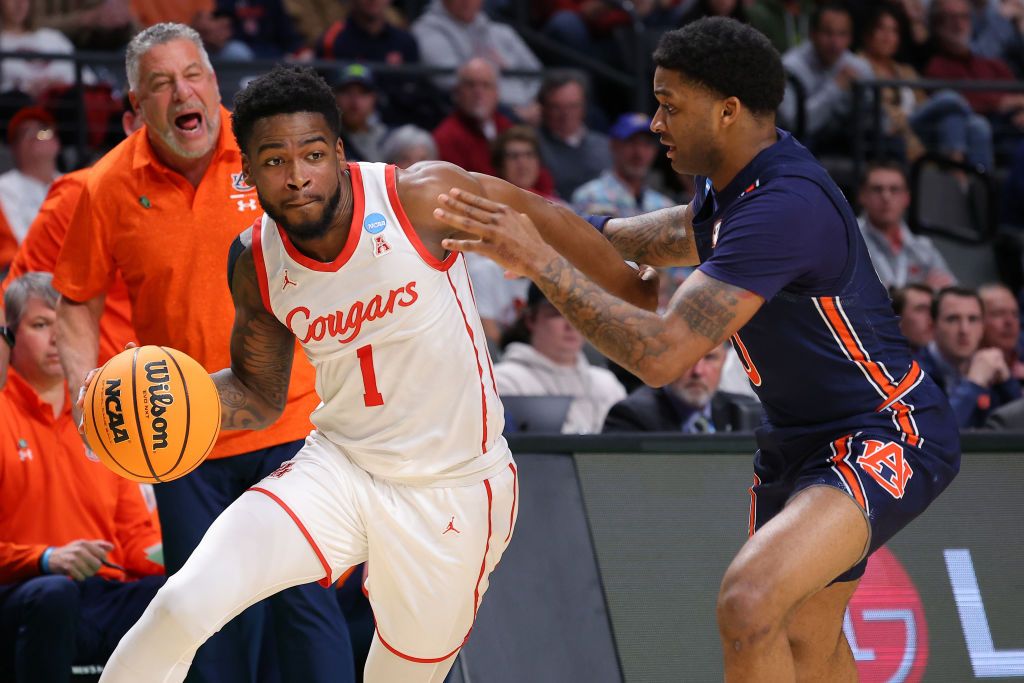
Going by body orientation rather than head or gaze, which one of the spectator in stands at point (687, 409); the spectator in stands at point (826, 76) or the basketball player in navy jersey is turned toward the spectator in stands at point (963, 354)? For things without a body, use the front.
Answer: the spectator in stands at point (826, 76)

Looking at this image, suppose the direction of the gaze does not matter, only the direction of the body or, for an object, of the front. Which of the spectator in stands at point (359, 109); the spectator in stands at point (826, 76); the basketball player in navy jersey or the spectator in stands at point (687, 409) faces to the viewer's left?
the basketball player in navy jersey

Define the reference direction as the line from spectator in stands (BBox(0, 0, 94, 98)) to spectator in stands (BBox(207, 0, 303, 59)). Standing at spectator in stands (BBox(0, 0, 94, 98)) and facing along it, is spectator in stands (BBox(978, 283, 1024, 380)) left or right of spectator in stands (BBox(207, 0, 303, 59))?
right

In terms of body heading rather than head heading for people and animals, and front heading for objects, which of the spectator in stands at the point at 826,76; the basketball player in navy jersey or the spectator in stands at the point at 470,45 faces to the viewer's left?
the basketball player in navy jersey

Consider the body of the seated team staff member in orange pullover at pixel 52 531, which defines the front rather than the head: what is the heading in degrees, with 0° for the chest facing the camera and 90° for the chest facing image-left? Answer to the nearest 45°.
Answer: approximately 315°

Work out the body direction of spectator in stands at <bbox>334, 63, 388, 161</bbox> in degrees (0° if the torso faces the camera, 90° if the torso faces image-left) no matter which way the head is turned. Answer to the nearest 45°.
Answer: approximately 0°

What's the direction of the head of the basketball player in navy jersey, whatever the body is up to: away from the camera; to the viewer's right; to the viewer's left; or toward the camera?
to the viewer's left

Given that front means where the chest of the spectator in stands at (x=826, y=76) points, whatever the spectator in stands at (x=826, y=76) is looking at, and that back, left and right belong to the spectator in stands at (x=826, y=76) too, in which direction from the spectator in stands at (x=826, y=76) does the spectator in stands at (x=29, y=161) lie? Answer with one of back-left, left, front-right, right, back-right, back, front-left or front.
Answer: front-right

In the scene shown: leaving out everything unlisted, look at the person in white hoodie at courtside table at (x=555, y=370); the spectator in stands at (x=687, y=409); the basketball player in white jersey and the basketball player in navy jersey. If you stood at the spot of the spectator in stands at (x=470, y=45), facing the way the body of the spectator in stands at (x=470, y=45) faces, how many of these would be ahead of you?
4

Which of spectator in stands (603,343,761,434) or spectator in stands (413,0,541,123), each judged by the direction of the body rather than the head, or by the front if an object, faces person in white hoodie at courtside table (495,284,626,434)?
spectator in stands (413,0,541,123)

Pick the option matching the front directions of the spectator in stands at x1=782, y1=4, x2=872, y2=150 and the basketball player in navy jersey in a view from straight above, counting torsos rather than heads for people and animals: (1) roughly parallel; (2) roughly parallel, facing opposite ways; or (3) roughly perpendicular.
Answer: roughly perpendicular
